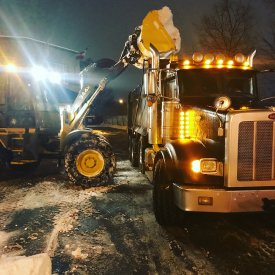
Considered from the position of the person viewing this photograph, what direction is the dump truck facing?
facing the viewer and to the right of the viewer
